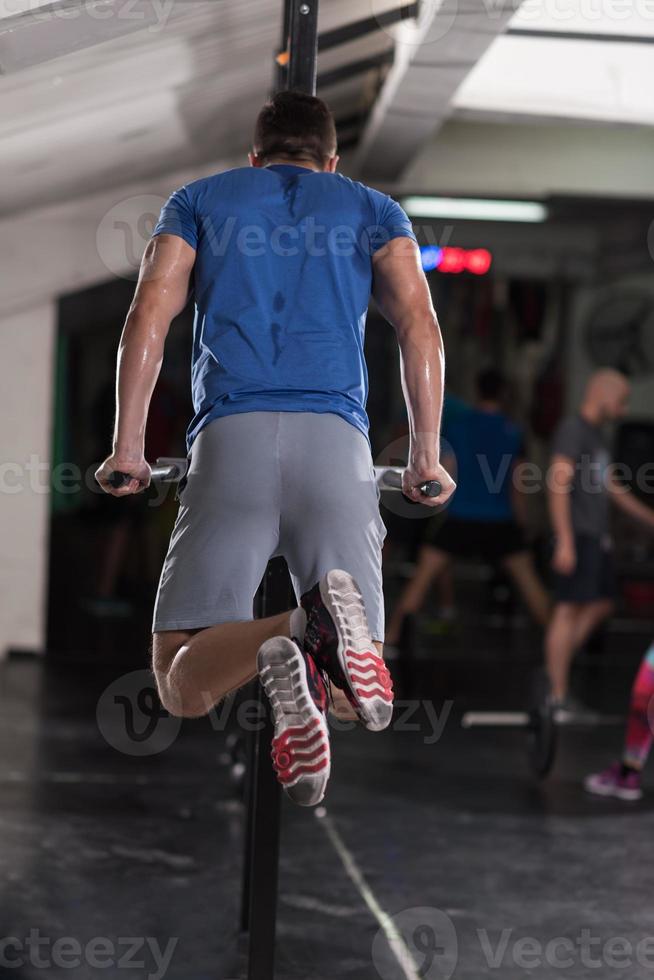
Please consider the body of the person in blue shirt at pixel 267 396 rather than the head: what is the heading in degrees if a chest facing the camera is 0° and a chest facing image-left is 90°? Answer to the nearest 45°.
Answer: approximately 180°
